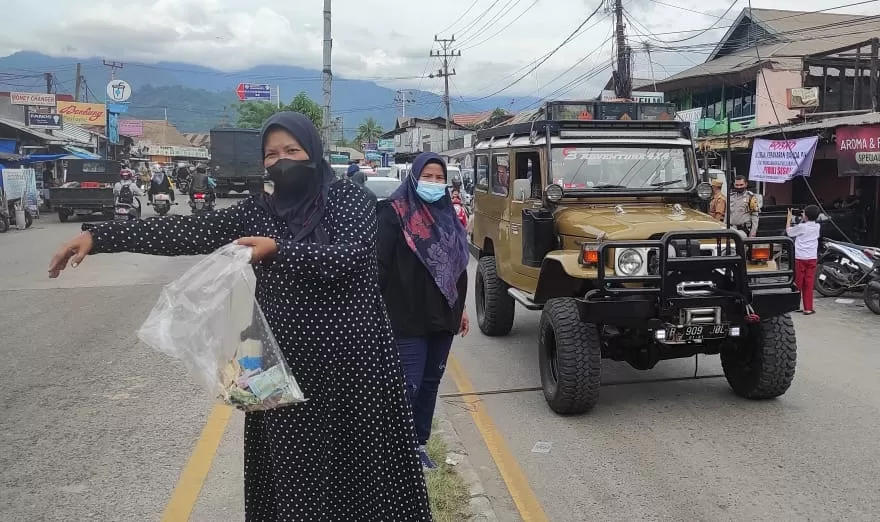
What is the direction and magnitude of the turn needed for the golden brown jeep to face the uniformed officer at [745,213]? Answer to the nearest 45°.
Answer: approximately 135° to its left

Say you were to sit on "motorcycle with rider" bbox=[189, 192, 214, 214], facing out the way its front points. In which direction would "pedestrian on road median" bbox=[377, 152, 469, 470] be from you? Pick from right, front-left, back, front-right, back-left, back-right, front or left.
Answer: back

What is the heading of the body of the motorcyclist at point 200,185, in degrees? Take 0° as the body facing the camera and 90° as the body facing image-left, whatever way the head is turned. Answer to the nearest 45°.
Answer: approximately 180°

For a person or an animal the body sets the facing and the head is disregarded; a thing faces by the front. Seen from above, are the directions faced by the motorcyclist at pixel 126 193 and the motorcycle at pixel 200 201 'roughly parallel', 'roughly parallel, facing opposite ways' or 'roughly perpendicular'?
roughly parallel

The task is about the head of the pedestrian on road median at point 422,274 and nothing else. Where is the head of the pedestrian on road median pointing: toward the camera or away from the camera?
toward the camera

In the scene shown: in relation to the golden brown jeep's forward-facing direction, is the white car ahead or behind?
behind

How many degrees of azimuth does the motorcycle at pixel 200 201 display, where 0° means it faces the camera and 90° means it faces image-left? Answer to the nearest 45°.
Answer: approximately 180°

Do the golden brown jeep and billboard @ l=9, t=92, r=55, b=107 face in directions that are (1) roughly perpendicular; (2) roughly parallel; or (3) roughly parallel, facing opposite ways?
roughly parallel

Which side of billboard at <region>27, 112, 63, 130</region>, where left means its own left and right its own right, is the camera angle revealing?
front

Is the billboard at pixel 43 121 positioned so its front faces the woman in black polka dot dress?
yes

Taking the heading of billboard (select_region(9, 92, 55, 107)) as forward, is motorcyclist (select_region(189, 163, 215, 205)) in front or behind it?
in front
